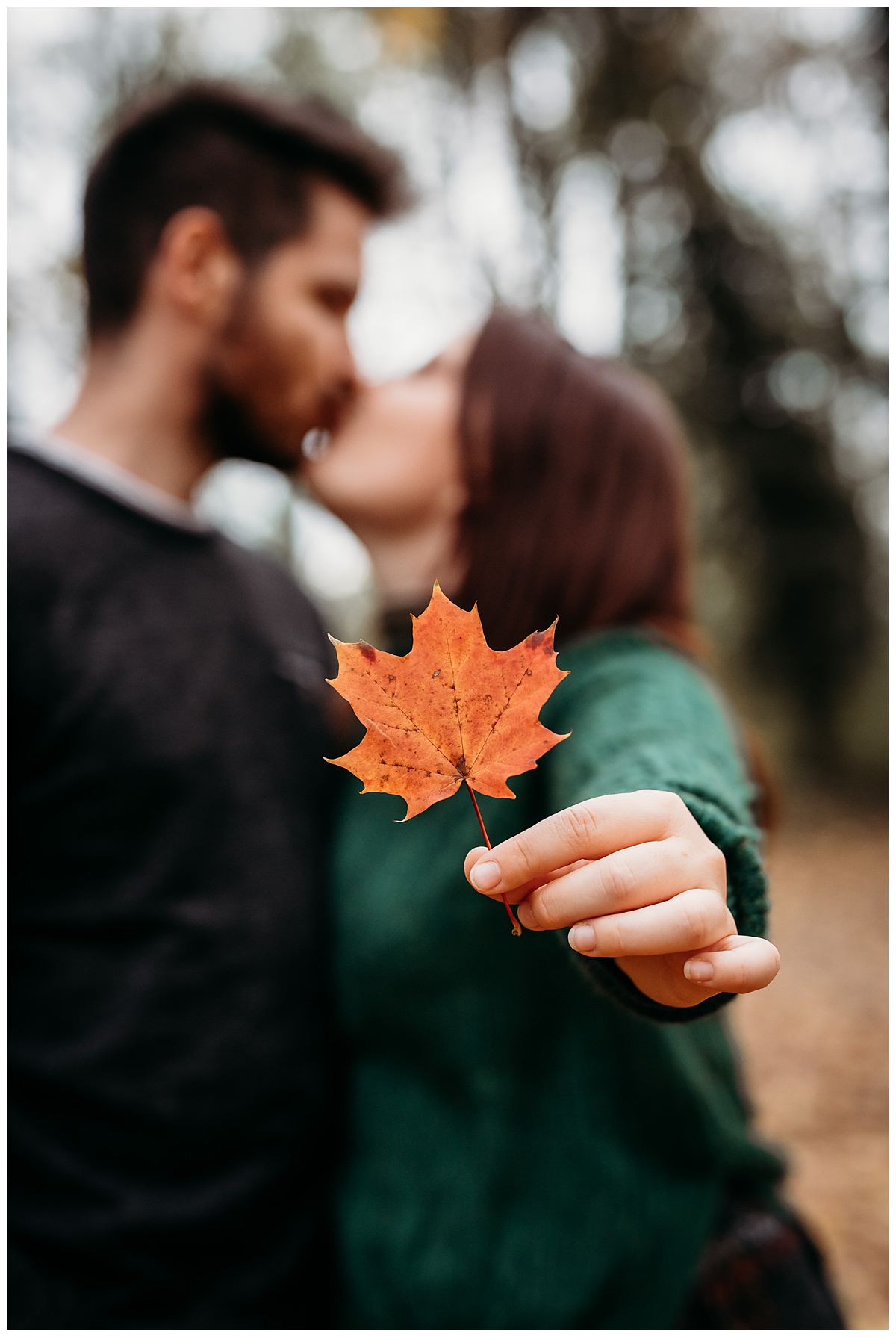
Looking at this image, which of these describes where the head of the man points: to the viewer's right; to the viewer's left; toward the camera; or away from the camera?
to the viewer's right

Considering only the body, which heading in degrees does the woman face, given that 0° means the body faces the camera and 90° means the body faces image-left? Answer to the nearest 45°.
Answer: approximately 90°

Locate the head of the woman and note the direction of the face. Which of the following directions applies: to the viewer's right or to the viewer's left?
to the viewer's left
